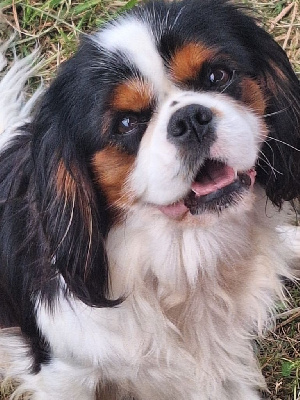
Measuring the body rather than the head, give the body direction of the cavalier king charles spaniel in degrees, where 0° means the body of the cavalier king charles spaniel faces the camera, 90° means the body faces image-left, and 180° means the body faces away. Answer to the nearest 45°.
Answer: approximately 315°
